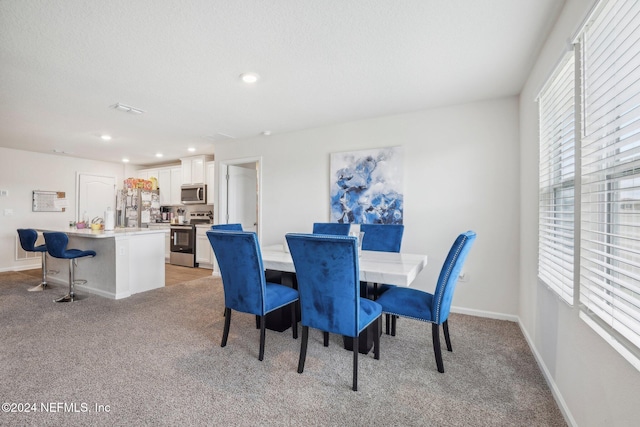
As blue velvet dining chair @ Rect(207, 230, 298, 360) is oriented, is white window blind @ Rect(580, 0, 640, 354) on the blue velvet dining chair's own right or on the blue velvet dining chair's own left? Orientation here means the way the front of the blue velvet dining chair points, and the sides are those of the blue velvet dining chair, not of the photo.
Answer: on the blue velvet dining chair's own right

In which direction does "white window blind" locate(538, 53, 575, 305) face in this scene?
to the viewer's left

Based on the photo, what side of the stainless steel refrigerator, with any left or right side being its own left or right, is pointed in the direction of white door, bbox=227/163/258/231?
left

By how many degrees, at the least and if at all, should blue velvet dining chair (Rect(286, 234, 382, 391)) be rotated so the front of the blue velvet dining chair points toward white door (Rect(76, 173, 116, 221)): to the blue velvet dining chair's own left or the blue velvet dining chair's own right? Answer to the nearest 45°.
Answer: approximately 90° to the blue velvet dining chair's own left

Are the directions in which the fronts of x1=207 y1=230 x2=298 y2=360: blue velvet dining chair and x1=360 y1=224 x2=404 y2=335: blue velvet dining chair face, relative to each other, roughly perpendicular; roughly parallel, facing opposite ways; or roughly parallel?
roughly parallel, facing opposite ways

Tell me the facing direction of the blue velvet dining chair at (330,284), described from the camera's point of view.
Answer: facing away from the viewer and to the right of the viewer

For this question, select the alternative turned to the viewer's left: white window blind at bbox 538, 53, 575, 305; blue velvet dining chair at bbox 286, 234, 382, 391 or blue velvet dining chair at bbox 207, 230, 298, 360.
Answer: the white window blind

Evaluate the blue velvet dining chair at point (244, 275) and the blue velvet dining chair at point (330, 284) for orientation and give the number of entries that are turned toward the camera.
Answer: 0

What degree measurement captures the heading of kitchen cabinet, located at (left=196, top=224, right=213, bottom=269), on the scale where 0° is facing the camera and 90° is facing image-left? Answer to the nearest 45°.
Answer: approximately 45°

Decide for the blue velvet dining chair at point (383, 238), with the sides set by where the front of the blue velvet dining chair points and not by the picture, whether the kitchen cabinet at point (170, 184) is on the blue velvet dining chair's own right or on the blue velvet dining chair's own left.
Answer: on the blue velvet dining chair's own right

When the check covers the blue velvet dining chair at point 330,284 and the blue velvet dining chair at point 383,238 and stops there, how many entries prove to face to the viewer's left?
0

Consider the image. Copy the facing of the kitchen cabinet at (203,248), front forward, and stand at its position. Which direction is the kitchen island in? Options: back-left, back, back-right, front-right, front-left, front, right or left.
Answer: front

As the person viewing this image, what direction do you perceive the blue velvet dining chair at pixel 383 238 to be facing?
facing the viewer

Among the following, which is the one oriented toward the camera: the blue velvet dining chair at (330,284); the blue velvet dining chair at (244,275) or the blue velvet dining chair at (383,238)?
the blue velvet dining chair at (383,238)

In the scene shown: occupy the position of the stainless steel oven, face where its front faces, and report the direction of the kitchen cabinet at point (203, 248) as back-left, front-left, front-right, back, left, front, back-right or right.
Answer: left

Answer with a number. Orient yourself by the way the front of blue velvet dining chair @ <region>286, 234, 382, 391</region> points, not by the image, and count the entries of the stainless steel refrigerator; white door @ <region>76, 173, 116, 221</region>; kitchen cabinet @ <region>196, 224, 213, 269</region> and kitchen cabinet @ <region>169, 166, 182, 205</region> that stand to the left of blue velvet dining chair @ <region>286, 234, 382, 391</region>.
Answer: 4

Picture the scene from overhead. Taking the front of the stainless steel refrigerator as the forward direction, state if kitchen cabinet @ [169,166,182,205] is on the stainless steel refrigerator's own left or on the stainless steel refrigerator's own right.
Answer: on the stainless steel refrigerator's own left

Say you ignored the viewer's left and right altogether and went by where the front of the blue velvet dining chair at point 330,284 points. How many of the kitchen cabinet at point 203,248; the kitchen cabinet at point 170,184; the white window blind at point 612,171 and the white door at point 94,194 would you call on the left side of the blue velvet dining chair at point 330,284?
3

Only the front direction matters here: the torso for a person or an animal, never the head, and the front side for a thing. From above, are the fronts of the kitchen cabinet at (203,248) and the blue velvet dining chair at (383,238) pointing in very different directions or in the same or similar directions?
same or similar directions

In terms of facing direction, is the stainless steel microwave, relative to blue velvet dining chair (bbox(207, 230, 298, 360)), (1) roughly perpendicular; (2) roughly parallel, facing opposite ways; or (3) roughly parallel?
roughly parallel, facing opposite ways
